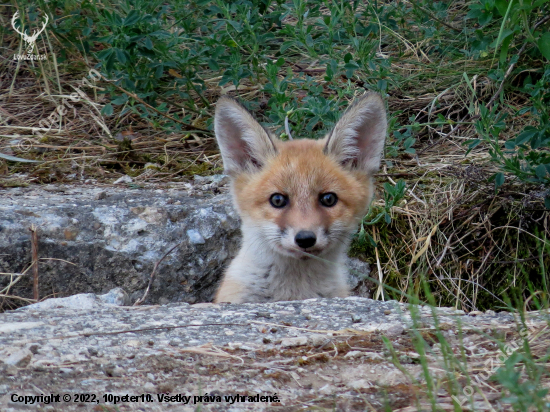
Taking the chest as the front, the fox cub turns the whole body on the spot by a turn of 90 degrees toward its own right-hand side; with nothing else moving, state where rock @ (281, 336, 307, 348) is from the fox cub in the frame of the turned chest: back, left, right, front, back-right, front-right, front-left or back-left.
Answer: left

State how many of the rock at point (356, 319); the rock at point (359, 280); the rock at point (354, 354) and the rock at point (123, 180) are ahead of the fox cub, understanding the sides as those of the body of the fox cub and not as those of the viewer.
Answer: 2

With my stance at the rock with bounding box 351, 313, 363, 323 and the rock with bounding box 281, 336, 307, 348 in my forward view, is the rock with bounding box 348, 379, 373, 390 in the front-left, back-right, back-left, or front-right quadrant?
front-left

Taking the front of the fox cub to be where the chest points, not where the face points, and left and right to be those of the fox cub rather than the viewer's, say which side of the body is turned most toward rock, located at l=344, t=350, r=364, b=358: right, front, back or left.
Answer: front

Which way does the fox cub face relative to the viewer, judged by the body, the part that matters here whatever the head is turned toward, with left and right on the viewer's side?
facing the viewer

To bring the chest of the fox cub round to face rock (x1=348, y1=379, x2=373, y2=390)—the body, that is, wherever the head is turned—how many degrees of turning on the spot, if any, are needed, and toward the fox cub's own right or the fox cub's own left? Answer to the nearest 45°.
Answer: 0° — it already faces it

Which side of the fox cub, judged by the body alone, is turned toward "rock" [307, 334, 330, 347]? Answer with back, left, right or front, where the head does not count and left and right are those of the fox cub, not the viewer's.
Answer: front

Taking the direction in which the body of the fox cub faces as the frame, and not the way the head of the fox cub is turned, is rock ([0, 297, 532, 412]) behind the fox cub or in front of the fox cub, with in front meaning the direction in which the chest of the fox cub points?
in front

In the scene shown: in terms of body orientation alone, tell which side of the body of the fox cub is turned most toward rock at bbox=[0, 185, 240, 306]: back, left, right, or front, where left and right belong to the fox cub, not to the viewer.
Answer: right

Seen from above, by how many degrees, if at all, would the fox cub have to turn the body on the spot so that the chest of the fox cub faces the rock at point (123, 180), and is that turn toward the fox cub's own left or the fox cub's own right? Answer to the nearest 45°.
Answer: approximately 135° to the fox cub's own right
